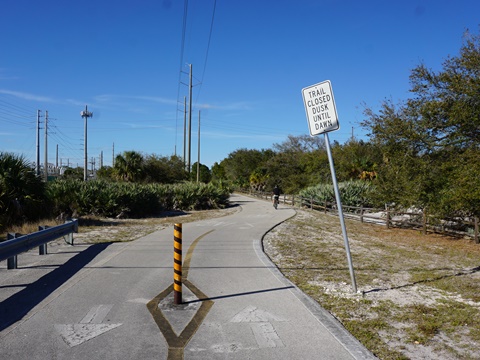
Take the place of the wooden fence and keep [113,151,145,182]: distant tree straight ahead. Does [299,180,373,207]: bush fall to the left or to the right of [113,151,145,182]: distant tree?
right

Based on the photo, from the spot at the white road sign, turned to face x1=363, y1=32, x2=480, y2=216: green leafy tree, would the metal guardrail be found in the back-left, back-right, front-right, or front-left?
back-left

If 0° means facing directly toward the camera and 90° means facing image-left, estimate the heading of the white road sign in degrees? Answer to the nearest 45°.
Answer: approximately 0°

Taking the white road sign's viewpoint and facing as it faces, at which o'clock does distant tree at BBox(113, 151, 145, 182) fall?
The distant tree is roughly at 5 o'clock from the white road sign.

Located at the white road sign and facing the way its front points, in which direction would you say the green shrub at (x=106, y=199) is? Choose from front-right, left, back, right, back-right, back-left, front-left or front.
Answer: back-right

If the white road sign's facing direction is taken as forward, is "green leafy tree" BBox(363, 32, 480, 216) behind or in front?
behind

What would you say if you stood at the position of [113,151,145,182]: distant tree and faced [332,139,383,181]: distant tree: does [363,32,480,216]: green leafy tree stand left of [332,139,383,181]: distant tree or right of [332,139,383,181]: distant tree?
right

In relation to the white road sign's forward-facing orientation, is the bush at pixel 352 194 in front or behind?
behind

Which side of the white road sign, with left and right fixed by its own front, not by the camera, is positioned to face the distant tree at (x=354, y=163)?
back

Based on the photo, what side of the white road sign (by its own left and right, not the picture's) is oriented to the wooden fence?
back

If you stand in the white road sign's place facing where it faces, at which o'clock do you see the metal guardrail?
The metal guardrail is roughly at 3 o'clock from the white road sign.

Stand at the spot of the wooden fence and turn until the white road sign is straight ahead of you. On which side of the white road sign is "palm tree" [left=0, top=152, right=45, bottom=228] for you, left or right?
right
